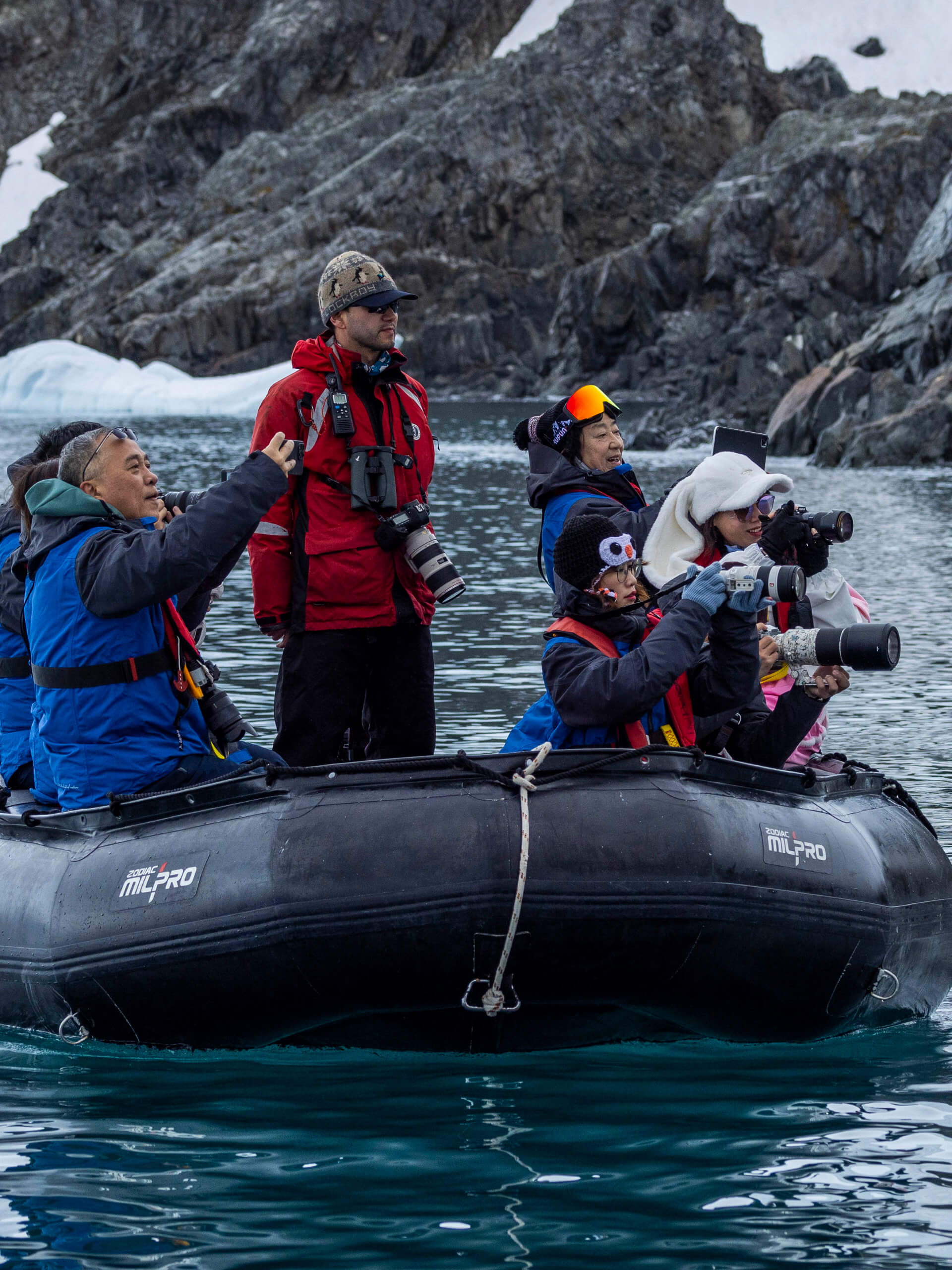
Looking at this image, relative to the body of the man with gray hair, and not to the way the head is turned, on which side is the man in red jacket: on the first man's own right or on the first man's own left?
on the first man's own left

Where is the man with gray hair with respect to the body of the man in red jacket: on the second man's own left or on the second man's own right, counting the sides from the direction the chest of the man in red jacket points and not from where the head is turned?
on the second man's own right

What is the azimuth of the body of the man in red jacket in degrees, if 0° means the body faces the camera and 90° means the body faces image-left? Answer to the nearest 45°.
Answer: approximately 315°

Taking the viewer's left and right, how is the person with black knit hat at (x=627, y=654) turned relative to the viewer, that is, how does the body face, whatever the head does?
facing the viewer and to the right of the viewer

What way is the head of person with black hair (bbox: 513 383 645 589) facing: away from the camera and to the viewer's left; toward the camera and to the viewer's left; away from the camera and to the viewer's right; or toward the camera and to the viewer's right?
toward the camera and to the viewer's right

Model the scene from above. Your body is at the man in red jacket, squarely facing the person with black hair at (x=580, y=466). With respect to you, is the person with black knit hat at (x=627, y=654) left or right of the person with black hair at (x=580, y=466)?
right

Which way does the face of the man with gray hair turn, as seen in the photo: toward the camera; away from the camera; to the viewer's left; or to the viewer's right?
to the viewer's right

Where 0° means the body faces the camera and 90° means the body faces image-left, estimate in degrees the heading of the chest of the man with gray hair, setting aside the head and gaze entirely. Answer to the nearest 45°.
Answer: approximately 270°
